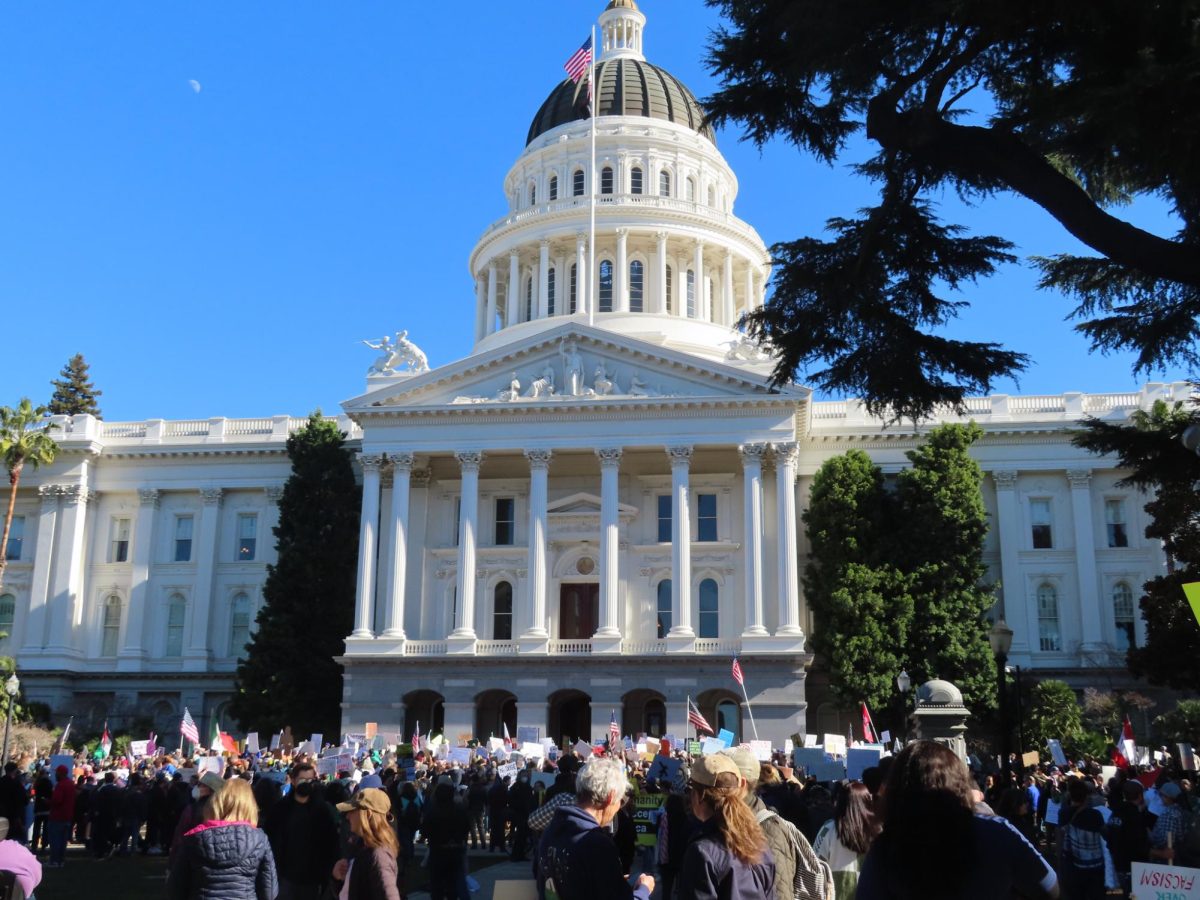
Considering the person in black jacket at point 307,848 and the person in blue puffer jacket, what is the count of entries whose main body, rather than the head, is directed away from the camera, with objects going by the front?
1

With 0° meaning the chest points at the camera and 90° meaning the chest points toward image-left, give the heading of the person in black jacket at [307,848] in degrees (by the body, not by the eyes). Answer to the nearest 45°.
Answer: approximately 0°

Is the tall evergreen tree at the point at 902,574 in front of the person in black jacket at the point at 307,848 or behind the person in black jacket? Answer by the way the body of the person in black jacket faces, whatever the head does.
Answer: behind

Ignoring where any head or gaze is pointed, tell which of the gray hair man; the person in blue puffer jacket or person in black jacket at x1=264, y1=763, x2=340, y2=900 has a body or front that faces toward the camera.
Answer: the person in black jacket

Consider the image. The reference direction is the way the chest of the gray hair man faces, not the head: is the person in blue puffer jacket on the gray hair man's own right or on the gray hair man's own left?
on the gray hair man's own left

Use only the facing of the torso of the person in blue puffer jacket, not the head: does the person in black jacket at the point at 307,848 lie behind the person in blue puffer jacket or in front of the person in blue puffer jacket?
in front

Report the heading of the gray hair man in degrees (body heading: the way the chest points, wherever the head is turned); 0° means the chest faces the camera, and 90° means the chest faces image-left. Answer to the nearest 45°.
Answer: approximately 225°

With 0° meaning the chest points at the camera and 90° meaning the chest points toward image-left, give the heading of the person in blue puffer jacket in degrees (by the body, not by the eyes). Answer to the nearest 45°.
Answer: approximately 180°

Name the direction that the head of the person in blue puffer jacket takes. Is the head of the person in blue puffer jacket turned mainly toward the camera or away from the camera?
away from the camera
